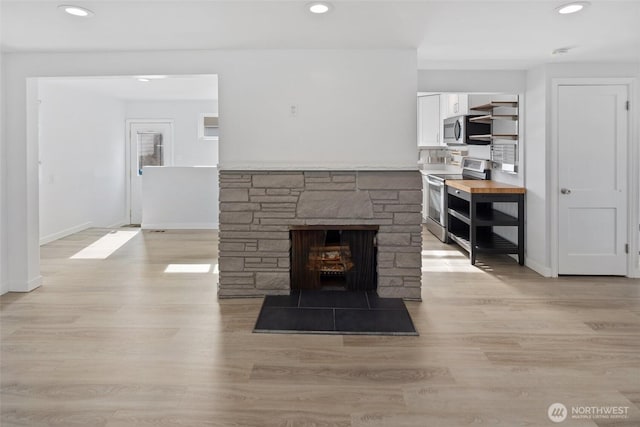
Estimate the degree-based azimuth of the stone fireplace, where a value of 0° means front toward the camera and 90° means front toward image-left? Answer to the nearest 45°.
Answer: approximately 0°

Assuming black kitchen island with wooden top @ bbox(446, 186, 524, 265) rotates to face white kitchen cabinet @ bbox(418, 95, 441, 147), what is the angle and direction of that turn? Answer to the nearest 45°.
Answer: approximately 135° to its right

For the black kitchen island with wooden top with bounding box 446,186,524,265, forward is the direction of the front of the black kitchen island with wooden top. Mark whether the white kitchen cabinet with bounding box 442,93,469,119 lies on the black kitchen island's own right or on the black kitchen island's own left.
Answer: on the black kitchen island's own right
